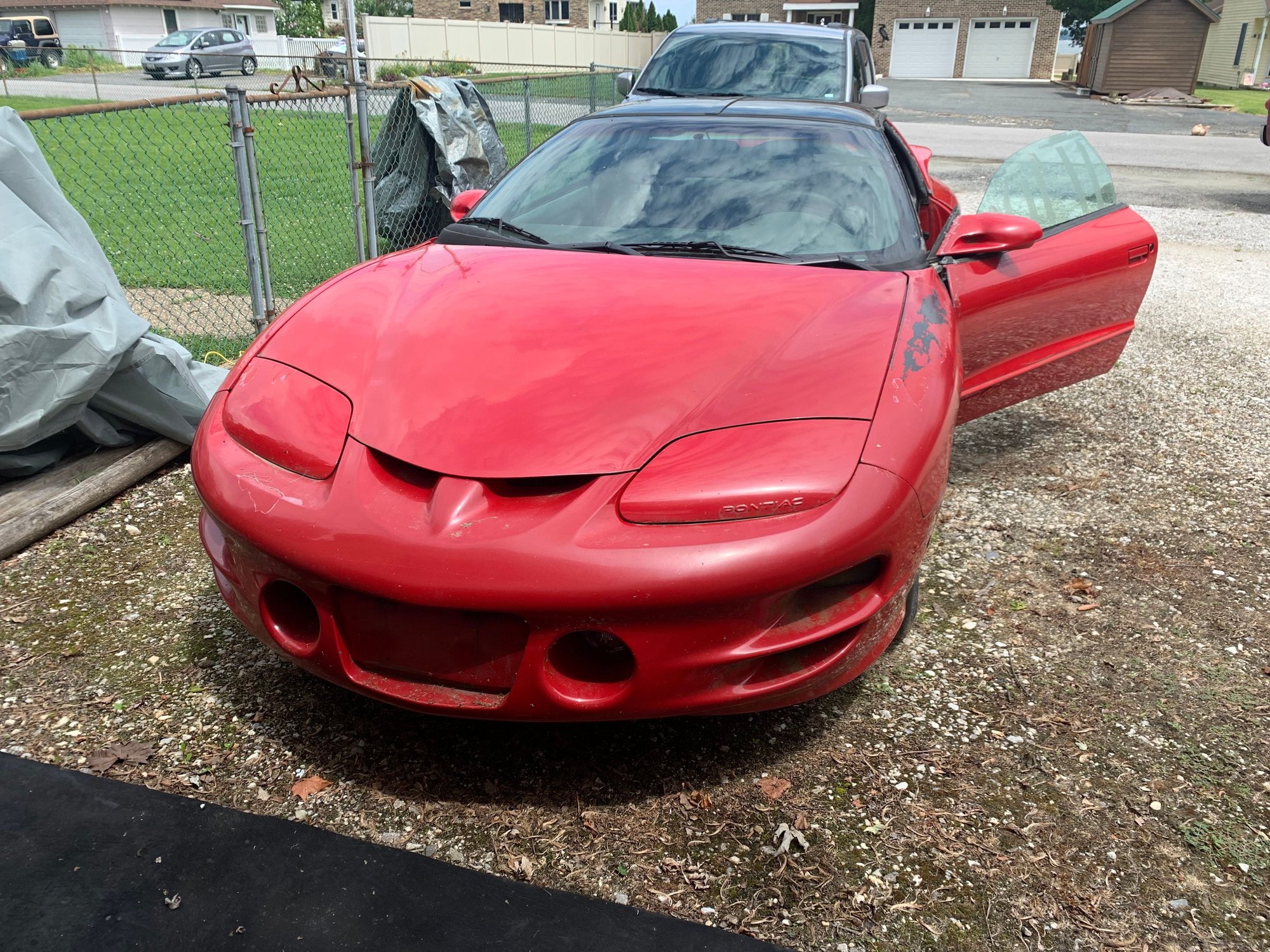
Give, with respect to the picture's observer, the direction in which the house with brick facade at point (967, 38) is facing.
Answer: facing the viewer

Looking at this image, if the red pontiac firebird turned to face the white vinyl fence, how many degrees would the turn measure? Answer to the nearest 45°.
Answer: approximately 135° to its right

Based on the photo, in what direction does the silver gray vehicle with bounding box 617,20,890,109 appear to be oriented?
toward the camera

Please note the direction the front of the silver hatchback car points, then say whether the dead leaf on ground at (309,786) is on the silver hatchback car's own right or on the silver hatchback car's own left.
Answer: on the silver hatchback car's own left

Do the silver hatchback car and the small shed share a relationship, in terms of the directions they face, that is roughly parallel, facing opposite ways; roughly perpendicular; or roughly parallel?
roughly perpendicular

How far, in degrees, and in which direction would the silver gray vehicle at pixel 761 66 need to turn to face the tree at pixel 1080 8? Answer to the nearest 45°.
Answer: approximately 180°

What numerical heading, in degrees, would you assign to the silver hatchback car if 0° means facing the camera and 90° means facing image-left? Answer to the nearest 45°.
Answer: approximately 45°

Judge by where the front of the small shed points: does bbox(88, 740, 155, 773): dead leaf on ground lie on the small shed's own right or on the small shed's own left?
on the small shed's own left

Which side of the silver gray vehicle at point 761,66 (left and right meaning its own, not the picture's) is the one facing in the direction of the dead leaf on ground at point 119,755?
front
